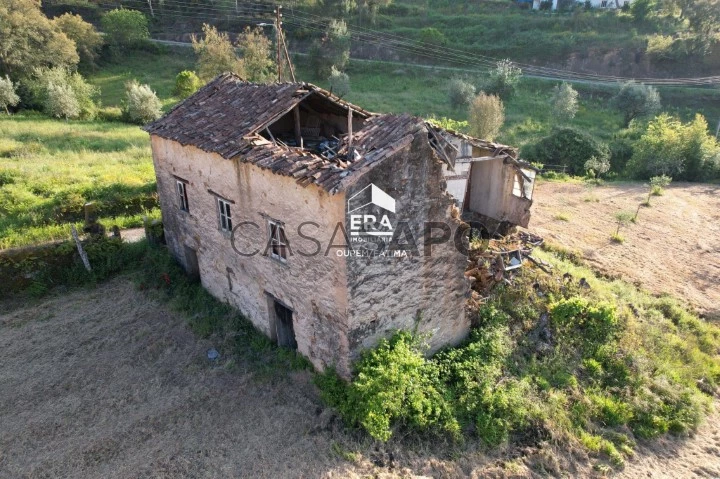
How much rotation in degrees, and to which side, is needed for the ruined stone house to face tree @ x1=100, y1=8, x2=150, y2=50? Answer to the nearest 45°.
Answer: approximately 90° to its right

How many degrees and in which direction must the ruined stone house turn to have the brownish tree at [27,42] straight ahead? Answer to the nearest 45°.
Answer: approximately 90° to its right

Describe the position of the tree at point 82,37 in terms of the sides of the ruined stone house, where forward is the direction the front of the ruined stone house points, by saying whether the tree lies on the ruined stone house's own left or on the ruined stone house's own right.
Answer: on the ruined stone house's own right

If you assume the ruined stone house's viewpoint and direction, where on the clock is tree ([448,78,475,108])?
The tree is roughly at 5 o'clock from the ruined stone house.

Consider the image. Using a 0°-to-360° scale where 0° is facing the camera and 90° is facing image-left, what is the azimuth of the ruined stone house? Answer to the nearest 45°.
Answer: approximately 45°

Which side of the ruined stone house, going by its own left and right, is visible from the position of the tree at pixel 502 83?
back

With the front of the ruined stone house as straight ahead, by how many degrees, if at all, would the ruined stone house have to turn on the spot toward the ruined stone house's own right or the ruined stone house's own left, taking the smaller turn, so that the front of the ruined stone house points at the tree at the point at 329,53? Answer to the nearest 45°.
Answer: approximately 135° to the ruined stone house's own right

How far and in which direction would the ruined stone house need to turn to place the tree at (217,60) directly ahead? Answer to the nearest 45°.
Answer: approximately 135° to its right

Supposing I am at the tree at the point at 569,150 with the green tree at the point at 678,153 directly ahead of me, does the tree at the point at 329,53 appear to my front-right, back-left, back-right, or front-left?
back-left

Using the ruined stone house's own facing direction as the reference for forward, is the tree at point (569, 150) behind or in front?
behind

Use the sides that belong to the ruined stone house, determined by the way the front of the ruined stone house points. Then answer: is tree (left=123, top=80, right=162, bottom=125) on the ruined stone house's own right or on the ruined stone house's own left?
on the ruined stone house's own right

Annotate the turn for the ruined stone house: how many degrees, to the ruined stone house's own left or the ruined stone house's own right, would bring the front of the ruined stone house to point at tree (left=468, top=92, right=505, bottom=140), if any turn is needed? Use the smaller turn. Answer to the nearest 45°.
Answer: approximately 180°

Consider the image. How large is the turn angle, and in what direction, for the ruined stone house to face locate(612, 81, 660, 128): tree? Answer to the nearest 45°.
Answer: approximately 180°
